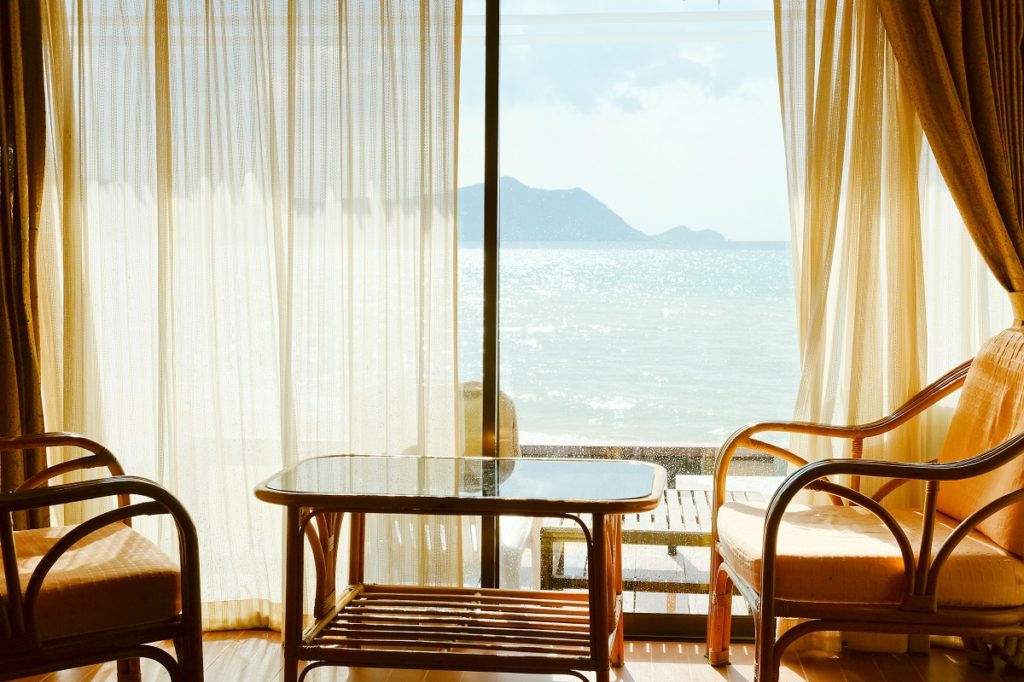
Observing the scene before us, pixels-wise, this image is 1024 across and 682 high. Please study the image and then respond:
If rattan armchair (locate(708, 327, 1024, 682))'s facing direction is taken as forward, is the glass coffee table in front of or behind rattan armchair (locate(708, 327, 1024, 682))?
in front

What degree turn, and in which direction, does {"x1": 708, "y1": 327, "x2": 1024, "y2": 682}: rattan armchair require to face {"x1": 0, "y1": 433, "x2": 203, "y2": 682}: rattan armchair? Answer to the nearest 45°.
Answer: approximately 45° to its left

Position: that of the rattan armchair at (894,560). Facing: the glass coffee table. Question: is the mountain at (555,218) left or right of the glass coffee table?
right

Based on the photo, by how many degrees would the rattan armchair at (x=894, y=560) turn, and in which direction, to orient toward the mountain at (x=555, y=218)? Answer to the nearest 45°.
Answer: approximately 45° to its right

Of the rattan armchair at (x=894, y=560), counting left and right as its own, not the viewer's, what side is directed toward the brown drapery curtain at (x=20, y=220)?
front

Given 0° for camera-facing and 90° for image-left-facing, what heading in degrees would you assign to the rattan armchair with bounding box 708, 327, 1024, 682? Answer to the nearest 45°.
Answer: approximately 90°
